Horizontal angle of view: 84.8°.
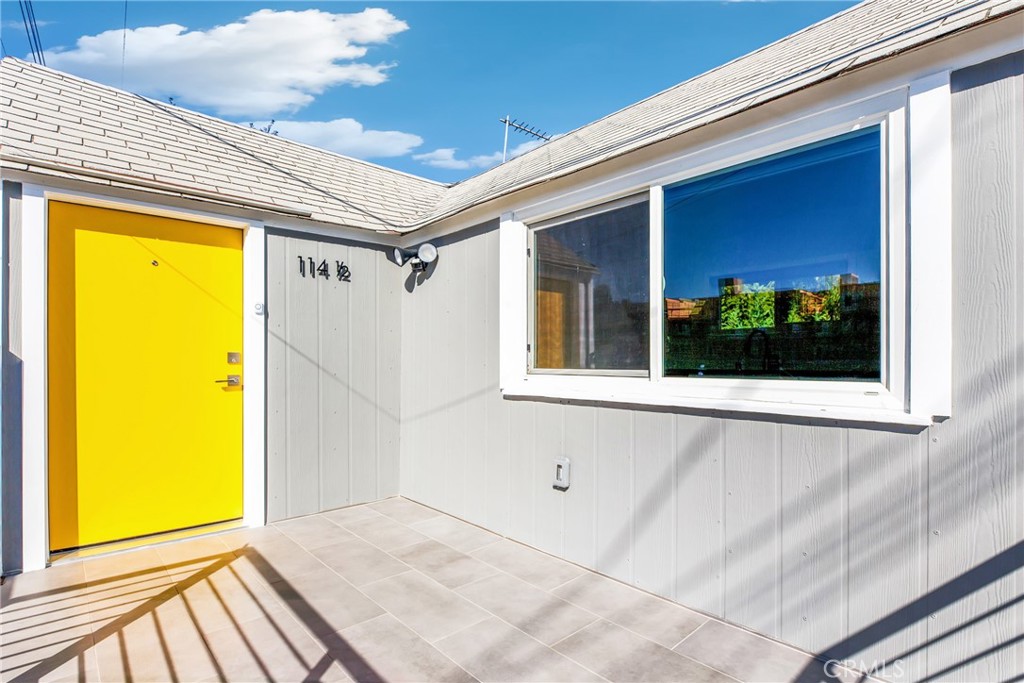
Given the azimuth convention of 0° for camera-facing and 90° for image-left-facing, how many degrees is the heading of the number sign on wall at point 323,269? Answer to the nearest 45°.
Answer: approximately 315°

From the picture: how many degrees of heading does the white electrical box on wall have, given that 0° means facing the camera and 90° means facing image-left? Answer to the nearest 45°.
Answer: approximately 45°

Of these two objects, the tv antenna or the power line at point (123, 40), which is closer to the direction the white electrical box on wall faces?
the power line

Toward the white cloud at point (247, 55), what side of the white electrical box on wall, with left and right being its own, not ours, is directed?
right

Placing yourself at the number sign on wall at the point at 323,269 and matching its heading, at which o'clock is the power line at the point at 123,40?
The power line is roughly at 6 o'clock from the number sign on wall.

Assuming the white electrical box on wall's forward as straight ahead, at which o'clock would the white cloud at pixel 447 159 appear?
The white cloud is roughly at 4 o'clock from the white electrical box on wall.

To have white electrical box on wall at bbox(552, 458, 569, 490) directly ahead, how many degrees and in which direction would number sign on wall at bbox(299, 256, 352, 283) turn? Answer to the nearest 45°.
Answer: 0° — it already faces it

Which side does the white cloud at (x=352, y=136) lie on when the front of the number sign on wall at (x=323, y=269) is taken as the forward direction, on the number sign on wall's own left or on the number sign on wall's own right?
on the number sign on wall's own left

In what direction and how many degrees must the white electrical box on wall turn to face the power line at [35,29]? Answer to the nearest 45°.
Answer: approximately 45° to its right

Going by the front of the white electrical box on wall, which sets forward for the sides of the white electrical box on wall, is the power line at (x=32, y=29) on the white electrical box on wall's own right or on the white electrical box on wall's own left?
on the white electrical box on wall's own right
